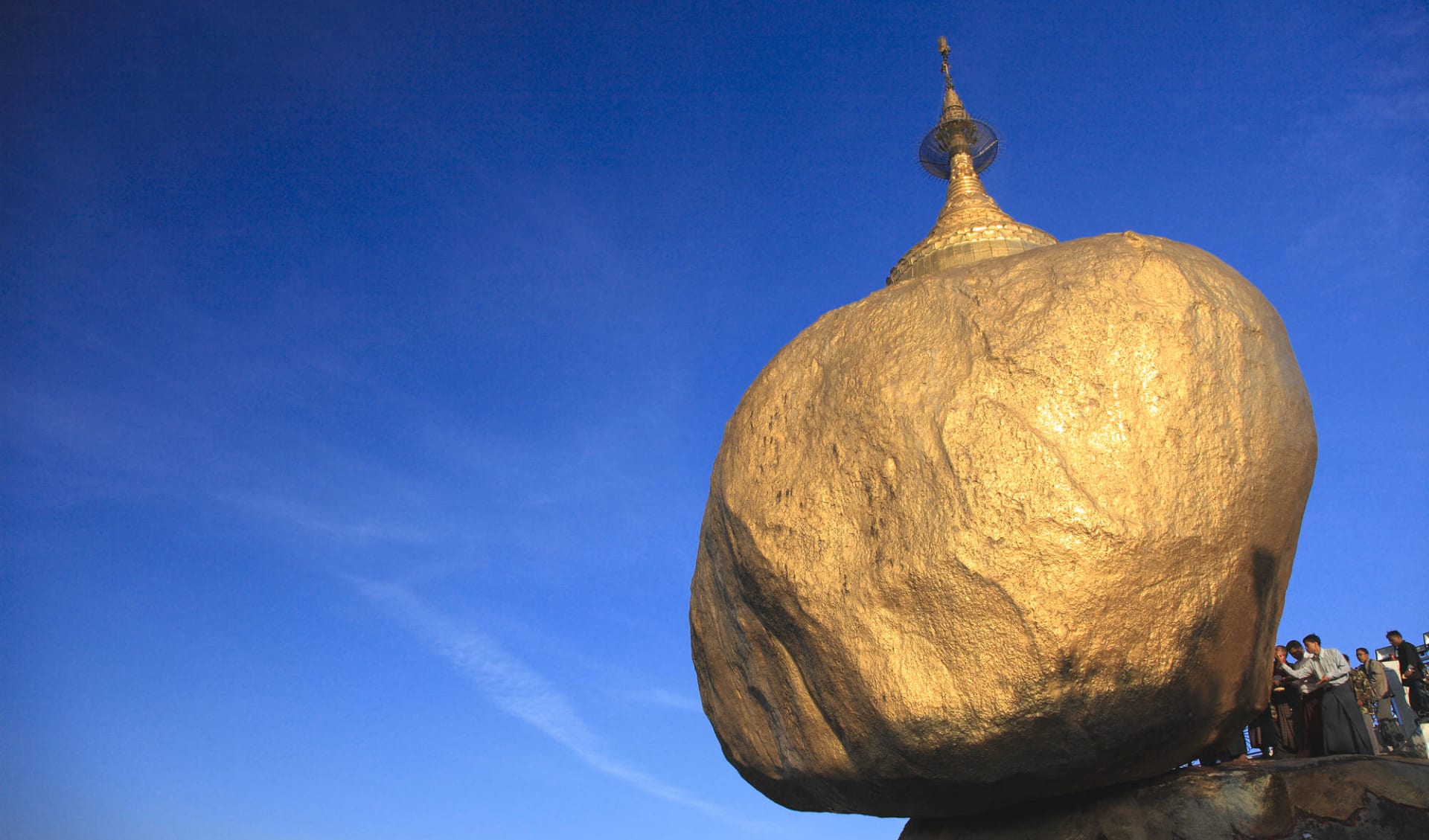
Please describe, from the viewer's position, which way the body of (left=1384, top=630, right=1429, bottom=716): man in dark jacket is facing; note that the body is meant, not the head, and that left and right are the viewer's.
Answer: facing to the left of the viewer
